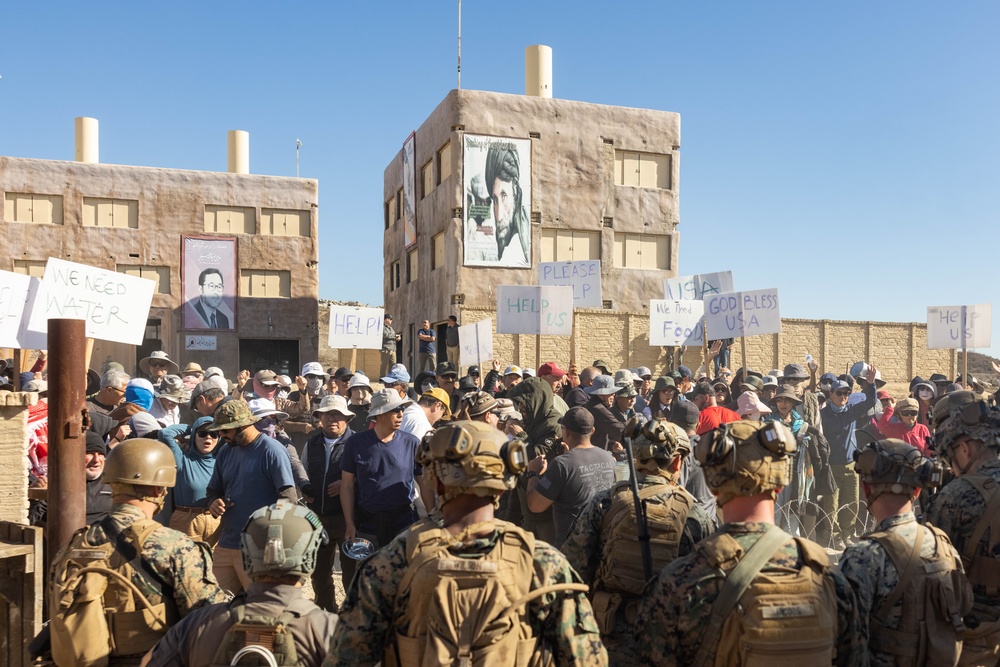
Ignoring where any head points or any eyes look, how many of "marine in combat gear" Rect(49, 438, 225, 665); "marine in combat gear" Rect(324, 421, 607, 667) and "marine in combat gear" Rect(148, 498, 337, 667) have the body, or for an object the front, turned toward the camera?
0

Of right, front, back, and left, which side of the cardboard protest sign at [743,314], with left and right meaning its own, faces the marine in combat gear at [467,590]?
front

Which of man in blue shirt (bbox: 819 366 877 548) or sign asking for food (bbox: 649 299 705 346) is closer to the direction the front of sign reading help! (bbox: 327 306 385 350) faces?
the man in blue shirt

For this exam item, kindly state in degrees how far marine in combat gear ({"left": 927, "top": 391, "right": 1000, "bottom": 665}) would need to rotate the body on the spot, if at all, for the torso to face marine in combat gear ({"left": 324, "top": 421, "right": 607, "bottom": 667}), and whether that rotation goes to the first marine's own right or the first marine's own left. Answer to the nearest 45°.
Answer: approximately 90° to the first marine's own left

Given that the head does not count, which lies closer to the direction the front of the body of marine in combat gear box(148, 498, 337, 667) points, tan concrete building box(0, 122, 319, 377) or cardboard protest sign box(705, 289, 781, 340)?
the tan concrete building

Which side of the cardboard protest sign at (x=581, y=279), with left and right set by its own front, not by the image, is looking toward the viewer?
front

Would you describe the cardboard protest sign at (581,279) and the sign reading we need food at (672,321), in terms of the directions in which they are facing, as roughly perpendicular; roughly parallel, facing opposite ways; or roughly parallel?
roughly parallel

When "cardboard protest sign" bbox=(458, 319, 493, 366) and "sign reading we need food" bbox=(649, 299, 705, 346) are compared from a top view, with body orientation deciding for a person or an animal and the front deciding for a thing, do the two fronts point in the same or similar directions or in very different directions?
same or similar directions

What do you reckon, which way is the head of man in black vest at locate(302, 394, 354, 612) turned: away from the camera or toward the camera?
toward the camera

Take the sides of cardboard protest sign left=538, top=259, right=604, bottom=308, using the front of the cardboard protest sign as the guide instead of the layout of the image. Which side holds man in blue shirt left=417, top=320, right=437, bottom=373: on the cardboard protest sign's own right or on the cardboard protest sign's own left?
on the cardboard protest sign's own right

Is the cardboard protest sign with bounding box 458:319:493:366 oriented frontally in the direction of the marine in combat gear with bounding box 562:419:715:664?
yes

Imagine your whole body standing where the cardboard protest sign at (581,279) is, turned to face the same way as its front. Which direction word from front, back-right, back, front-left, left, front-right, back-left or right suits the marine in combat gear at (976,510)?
front

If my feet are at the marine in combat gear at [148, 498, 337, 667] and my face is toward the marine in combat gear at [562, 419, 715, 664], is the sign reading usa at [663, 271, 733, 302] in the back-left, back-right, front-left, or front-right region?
front-left

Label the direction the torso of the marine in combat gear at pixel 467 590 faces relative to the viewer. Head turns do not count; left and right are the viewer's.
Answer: facing away from the viewer

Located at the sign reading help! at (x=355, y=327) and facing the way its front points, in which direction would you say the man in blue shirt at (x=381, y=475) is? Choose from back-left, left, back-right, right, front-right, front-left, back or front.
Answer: front

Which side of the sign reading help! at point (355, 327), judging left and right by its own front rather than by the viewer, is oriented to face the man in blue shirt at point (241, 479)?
front

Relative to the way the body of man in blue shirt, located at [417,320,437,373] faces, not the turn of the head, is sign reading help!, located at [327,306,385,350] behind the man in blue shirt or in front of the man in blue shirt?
in front

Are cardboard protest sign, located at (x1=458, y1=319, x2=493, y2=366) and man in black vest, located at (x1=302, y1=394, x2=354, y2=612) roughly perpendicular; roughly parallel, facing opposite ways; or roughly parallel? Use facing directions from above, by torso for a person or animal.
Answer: roughly parallel

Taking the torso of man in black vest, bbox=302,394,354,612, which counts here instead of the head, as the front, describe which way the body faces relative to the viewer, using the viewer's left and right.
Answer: facing the viewer

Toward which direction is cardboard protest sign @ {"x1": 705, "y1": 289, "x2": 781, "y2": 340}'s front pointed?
toward the camera

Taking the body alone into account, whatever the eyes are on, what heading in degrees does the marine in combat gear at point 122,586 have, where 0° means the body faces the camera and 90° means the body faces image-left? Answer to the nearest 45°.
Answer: approximately 225°
